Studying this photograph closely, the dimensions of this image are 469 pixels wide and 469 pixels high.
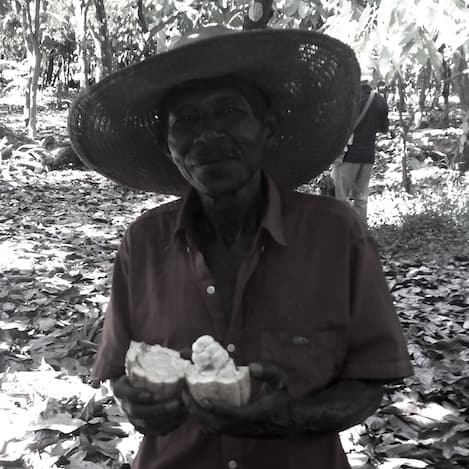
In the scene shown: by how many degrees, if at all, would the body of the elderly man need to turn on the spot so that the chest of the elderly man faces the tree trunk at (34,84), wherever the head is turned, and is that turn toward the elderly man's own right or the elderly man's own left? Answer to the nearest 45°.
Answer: approximately 180°

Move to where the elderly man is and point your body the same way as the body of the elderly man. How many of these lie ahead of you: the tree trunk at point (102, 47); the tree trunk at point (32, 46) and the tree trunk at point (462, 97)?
0

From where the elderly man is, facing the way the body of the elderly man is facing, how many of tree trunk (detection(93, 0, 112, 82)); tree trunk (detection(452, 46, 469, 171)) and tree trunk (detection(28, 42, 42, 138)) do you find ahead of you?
0

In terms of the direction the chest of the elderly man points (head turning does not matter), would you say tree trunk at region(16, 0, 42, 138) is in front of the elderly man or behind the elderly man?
behind

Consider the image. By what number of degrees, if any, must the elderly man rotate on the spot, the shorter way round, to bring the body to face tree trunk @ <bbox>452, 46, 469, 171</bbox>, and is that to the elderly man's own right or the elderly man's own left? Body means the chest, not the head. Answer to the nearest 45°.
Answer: approximately 180°

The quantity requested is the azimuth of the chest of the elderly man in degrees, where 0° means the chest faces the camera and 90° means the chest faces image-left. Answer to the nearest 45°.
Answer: approximately 0°

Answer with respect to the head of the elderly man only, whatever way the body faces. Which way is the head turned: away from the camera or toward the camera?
toward the camera

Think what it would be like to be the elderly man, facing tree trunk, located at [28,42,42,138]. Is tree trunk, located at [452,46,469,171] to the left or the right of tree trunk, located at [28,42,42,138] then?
right
